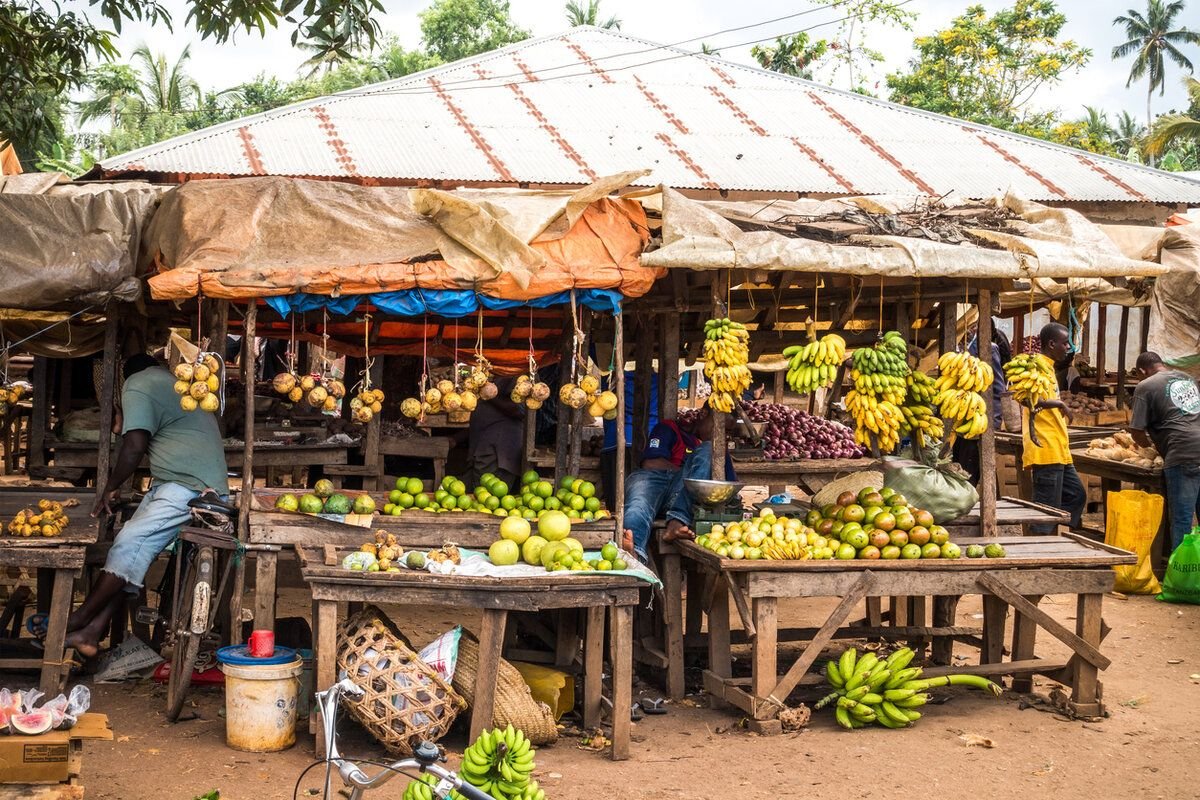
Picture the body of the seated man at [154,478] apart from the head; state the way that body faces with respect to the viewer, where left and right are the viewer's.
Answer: facing to the left of the viewer

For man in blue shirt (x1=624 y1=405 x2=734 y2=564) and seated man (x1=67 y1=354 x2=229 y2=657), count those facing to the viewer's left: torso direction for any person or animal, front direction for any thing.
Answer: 1

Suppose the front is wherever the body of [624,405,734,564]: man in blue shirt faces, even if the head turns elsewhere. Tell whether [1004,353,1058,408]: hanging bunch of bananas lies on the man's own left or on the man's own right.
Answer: on the man's own left

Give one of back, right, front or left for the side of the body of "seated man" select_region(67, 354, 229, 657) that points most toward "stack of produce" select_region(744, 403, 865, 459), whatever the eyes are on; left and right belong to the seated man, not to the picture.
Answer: back

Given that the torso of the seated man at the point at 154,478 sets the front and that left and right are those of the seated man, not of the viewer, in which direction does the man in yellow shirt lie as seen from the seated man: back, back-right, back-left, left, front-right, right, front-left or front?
back

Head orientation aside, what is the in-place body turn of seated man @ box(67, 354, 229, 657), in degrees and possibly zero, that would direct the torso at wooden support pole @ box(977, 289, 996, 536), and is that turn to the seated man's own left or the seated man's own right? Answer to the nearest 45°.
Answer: approximately 180°

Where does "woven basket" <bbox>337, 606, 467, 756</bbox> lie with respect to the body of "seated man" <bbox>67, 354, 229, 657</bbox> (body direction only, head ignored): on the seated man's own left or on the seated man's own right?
on the seated man's own left

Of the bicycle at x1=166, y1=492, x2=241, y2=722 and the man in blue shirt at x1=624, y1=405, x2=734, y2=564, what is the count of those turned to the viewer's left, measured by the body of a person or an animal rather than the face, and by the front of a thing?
0

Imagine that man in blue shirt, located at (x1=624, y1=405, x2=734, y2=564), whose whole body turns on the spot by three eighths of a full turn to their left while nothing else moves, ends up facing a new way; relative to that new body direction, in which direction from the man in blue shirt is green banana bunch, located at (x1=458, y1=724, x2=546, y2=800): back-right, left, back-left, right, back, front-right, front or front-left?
back
